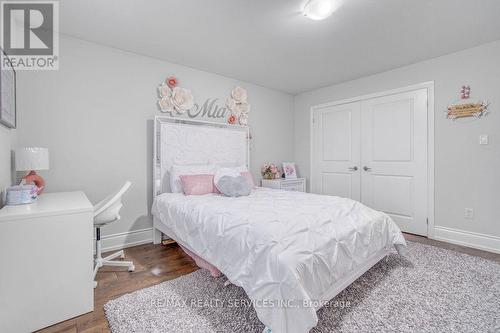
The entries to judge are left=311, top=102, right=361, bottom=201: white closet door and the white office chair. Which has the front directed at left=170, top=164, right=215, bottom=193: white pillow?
the white closet door

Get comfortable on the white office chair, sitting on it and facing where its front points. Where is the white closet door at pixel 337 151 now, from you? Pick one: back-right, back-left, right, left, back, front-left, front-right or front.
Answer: back

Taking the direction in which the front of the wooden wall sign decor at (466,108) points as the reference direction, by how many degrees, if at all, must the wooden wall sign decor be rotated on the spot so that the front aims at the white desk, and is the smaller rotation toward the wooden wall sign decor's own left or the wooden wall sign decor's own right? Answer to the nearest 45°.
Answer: approximately 45° to the wooden wall sign decor's own right

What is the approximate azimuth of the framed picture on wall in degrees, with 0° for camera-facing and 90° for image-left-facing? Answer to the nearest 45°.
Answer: approximately 270°

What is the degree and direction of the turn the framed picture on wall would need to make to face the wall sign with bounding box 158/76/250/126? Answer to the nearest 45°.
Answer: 0° — it already faces it

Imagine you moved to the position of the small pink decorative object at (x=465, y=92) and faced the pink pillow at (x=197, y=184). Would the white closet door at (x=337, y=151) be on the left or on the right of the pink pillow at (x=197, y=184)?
right
